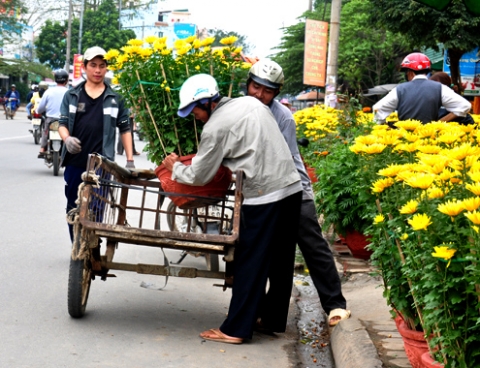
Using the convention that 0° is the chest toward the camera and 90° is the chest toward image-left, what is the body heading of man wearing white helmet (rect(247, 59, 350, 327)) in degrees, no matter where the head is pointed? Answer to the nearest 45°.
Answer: approximately 45°

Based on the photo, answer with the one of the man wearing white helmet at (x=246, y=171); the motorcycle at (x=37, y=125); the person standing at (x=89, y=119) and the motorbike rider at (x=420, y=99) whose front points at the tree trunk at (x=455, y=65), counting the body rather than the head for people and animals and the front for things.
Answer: the motorbike rider

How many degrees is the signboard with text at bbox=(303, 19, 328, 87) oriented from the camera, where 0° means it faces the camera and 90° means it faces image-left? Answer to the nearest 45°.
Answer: approximately 0°

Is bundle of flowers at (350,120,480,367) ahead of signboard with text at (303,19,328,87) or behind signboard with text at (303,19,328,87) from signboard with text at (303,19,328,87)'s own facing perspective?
ahead

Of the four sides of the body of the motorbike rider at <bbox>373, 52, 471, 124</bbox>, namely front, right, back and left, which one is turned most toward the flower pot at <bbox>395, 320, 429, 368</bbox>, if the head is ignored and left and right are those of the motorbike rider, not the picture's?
back

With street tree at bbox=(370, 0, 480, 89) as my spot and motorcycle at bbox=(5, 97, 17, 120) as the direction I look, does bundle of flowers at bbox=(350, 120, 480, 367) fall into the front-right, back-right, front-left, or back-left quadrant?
back-left

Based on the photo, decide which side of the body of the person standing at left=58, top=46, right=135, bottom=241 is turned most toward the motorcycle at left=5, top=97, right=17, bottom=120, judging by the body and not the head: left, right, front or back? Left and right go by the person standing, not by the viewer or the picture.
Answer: back
